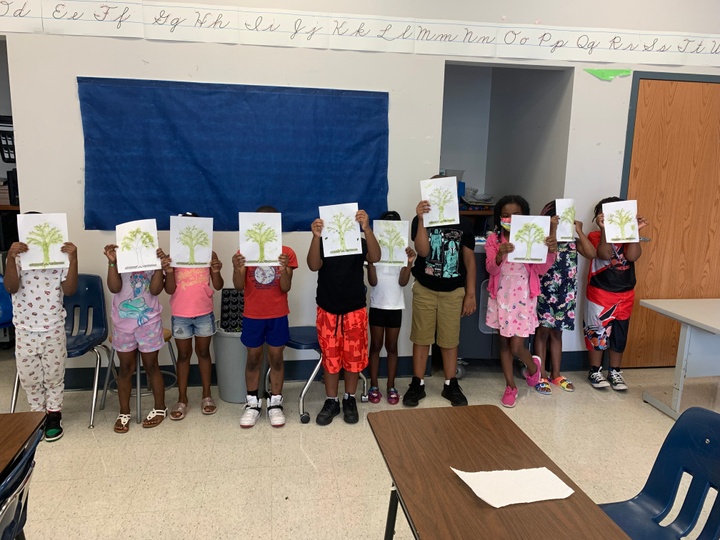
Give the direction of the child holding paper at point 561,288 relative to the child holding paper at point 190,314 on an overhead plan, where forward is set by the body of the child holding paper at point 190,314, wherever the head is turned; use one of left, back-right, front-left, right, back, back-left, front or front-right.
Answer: left

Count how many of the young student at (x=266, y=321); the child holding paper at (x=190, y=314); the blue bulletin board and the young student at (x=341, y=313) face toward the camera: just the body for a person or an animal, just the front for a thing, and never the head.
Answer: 4

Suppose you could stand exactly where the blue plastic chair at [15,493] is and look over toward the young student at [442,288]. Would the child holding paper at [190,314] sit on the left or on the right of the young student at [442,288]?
left

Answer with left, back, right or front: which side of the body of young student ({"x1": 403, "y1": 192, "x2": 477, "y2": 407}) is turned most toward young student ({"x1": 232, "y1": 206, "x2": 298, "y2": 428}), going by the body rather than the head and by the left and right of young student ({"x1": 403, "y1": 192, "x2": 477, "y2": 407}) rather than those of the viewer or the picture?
right

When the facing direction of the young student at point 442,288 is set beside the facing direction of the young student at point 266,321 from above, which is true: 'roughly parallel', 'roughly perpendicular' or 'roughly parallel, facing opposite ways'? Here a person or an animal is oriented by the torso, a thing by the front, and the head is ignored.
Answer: roughly parallel

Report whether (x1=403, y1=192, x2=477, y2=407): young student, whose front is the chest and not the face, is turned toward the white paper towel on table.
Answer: yes

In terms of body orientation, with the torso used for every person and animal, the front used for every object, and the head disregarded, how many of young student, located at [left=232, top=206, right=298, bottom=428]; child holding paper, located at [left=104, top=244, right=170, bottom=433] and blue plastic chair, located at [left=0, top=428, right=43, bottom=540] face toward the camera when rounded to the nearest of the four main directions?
2

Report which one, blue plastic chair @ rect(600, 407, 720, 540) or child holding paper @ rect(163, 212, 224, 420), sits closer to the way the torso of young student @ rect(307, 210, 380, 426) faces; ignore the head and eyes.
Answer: the blue plastic chair

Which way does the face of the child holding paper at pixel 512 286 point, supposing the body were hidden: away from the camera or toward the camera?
toward the camera

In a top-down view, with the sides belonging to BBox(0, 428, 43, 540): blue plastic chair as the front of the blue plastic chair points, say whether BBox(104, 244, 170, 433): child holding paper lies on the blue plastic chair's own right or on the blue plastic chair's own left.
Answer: on the blue plastic chair's own right

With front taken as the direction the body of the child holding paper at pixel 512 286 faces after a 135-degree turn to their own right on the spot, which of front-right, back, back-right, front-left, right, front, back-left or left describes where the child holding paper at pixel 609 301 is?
right

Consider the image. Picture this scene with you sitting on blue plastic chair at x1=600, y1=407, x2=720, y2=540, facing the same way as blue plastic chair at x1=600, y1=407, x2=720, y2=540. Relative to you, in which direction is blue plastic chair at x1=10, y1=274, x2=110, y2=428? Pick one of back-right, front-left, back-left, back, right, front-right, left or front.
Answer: front-right

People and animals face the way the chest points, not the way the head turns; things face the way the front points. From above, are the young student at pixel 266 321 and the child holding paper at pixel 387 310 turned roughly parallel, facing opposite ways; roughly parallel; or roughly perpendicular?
roughly parallel

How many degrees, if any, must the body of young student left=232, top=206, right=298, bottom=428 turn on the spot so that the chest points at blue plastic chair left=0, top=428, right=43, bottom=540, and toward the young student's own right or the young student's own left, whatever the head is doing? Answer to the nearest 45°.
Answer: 0° — they already face it

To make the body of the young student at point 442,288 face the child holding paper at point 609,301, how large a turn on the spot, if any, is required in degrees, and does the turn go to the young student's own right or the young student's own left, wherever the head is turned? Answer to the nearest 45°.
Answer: approximately 135° to the young student's own left

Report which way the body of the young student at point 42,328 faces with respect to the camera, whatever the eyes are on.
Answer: toward the camera

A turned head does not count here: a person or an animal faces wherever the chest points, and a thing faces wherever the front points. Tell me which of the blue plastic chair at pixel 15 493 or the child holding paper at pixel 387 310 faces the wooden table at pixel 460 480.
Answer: the child holding paper

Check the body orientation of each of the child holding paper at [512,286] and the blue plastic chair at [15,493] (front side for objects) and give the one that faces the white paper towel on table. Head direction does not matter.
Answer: the child holding paper

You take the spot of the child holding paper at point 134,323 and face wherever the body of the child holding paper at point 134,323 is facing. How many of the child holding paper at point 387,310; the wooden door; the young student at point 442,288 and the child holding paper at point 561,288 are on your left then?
4

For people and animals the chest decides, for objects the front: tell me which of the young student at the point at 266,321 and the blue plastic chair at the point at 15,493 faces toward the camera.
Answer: the young student

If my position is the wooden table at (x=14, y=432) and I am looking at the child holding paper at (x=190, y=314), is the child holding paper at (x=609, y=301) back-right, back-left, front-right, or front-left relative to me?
front-right
